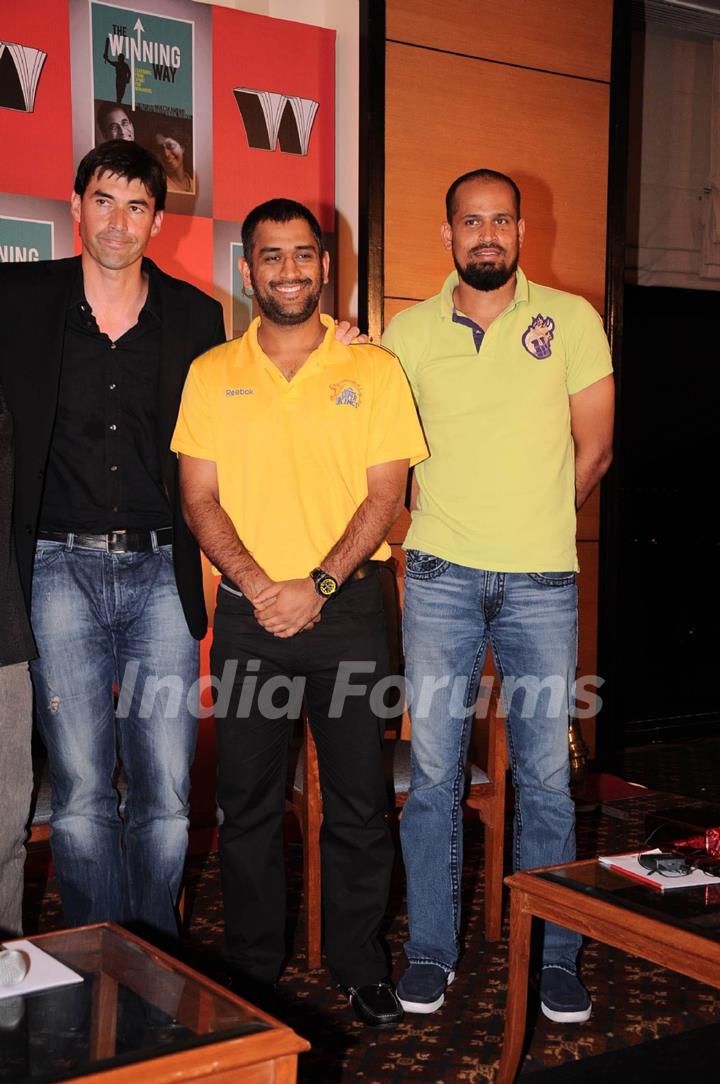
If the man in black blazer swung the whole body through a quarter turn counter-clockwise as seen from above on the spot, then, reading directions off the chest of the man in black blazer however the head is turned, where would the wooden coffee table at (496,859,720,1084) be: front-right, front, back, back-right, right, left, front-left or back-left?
front-right

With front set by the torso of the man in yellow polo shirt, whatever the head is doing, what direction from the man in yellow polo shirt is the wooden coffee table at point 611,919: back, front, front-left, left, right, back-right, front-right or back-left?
front-left

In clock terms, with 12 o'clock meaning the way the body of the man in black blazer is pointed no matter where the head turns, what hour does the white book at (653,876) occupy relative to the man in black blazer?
The white book is roughly at 10 o'clock from the man in black blazer.

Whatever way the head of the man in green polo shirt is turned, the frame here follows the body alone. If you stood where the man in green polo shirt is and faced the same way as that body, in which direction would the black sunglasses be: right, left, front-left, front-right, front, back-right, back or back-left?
front-left

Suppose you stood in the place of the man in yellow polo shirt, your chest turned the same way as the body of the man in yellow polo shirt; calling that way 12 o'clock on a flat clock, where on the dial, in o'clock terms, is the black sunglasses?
The black sunglasses is roughly at 10 o'clock from the man in yellow polo shirt.

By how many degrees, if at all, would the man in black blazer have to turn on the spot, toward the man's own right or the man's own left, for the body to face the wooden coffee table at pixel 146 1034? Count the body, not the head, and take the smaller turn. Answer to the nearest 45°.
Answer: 0° — they already face it
